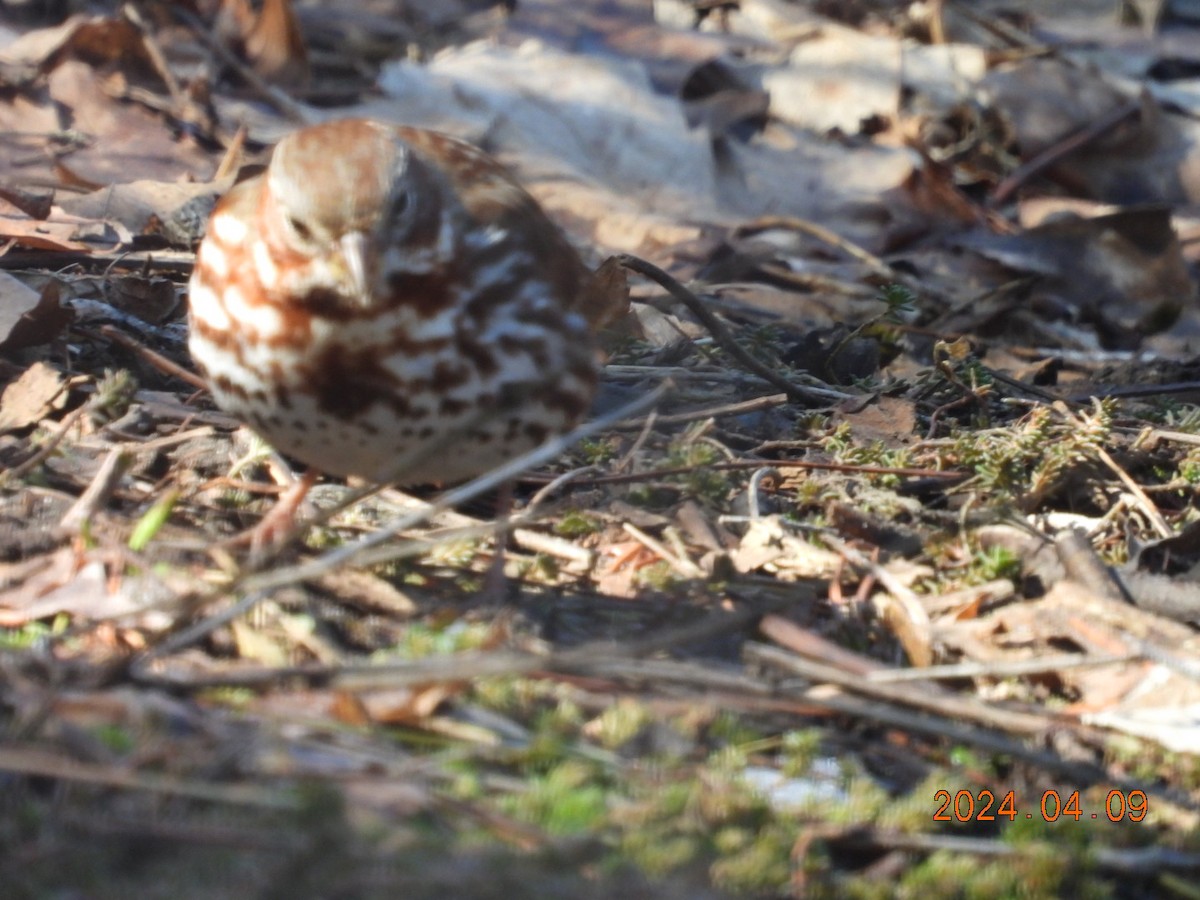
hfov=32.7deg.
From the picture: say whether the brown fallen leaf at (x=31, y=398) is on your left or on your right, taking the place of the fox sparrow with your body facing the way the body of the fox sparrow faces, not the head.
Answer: on your right

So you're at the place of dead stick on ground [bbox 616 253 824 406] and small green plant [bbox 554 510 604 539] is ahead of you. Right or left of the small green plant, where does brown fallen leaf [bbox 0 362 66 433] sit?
right

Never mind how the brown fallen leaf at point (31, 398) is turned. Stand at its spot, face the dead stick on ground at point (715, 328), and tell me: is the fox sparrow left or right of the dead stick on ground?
right

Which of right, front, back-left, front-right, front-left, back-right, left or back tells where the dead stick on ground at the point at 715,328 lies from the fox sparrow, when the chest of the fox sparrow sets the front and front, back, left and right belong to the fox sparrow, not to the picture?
back-left

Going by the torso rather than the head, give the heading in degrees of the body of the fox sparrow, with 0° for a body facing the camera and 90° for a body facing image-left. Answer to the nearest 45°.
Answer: approximately 0°
